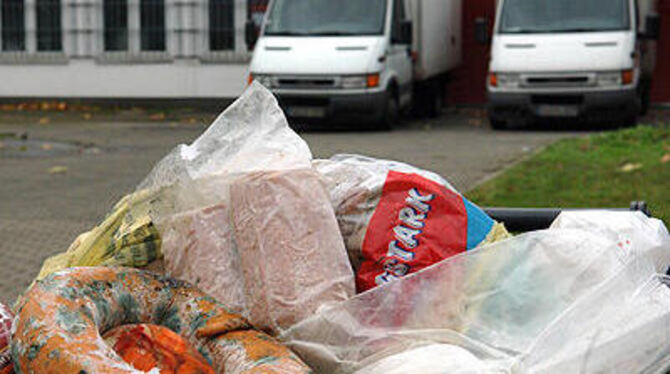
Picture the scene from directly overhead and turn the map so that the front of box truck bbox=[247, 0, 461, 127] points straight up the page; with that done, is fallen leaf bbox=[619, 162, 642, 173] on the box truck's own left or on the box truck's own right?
on the box truck's own left

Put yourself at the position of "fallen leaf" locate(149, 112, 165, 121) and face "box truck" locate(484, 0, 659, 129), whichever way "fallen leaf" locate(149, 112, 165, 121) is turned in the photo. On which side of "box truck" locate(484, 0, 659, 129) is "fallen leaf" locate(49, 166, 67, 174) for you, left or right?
right

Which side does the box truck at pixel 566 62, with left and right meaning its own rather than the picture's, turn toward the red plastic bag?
front

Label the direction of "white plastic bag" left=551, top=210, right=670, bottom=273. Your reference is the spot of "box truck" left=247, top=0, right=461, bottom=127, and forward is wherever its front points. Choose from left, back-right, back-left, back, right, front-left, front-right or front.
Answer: front-left

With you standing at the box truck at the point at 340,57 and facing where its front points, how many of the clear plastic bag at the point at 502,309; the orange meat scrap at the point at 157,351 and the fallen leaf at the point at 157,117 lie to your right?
1

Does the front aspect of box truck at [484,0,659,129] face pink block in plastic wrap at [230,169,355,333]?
yes

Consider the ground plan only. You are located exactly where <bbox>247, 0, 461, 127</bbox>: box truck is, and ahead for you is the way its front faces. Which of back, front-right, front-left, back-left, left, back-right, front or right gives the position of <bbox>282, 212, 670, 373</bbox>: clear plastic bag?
front-left

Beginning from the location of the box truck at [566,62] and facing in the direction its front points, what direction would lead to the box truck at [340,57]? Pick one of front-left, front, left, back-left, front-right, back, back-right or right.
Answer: right

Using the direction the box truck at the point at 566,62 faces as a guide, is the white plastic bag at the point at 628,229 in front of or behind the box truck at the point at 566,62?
in front

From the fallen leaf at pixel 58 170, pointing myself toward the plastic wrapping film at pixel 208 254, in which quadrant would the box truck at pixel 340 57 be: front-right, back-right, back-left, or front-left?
back-left

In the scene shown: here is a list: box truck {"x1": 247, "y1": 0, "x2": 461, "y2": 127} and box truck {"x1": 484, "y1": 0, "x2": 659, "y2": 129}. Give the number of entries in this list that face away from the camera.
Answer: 0

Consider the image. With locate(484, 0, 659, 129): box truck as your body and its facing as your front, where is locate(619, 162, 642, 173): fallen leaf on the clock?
The fallen leaf is roughly at 12 o'clock from the box truck.

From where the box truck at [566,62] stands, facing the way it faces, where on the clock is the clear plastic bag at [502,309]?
The clear plastic bag is roughly at 12 o'clock from the box truck.

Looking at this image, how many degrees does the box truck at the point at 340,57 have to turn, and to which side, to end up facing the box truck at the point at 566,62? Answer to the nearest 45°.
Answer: approximately 135° to its left
